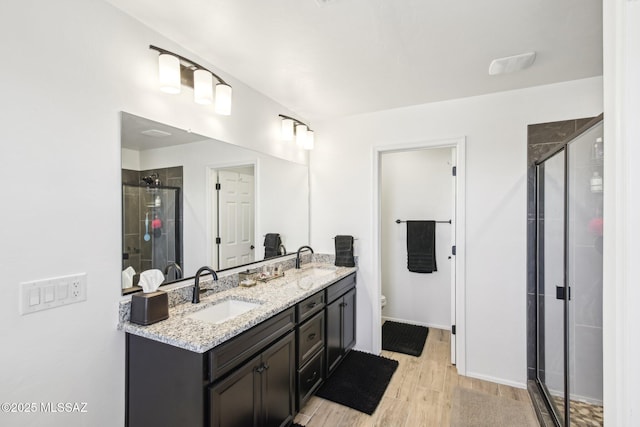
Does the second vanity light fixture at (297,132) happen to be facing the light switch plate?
no

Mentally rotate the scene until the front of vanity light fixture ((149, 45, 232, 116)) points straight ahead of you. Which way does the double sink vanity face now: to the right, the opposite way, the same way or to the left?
the same way

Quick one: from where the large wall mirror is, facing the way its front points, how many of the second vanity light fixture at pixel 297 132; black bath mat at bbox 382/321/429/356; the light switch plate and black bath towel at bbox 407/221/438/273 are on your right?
1

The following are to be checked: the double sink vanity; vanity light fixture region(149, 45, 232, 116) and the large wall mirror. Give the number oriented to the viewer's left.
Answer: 0

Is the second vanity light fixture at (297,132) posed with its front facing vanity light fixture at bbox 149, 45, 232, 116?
no

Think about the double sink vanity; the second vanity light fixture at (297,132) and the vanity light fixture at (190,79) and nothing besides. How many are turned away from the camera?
0

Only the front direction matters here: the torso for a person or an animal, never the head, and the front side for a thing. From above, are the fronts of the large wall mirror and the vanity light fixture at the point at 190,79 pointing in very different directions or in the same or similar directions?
same or similar directions

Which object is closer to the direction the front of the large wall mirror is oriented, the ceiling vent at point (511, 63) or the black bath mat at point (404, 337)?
the ceiling vent

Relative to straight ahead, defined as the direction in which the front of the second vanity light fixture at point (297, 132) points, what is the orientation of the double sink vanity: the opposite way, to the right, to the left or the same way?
the same way

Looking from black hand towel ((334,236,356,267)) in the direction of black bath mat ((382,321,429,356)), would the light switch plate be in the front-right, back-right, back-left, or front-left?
back-right

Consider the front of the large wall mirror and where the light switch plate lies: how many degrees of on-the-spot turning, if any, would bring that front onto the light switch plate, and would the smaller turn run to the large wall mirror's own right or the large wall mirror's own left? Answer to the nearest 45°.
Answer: approximately 90° to the large wall mirror's own right

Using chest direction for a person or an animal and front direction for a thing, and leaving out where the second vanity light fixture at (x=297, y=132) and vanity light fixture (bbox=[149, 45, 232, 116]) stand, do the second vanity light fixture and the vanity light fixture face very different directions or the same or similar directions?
same or similar directions

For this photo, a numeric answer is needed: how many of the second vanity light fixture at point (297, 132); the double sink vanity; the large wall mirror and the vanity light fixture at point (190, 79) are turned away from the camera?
0

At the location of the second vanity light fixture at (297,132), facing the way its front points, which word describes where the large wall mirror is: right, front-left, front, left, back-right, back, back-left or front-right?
right

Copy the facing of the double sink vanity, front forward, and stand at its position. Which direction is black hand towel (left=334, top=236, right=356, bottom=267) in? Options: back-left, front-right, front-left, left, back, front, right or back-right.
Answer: left

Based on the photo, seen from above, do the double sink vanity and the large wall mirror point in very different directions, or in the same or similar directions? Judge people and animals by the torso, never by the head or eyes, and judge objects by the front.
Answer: same or similar directions

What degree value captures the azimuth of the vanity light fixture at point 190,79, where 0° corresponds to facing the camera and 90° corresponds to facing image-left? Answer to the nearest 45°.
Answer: approximately 315°

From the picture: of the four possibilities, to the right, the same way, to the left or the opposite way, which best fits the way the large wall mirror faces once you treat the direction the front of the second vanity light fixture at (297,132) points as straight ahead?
the same way

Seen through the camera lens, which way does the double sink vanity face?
facing the viewer and to the right of the viewer

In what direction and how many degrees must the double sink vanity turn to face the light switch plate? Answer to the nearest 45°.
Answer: approximately 135° to its right
